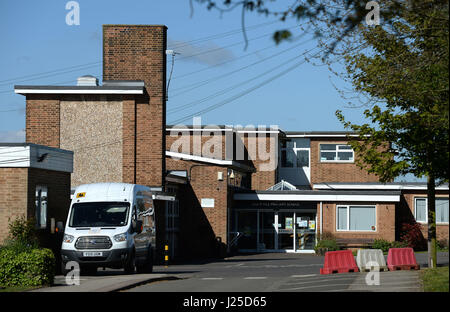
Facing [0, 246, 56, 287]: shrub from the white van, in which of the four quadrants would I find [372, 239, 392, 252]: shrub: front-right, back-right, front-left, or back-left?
back-left

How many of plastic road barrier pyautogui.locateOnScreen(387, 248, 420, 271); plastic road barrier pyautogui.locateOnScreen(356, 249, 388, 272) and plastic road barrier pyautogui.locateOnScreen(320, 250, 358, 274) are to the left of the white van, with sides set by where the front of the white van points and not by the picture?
3

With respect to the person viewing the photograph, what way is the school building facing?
facing the viewer

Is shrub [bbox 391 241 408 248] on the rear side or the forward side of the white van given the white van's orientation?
on the rear side

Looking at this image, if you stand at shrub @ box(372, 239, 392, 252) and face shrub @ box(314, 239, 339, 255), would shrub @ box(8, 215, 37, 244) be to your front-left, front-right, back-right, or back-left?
front-left

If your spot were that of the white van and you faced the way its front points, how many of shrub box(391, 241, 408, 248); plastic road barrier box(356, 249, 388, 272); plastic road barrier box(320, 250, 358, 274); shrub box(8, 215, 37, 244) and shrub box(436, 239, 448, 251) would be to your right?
1

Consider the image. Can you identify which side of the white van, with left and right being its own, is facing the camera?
front

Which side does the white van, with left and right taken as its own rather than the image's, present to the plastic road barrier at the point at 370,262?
left

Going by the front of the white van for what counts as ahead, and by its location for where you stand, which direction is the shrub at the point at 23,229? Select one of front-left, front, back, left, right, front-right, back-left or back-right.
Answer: right

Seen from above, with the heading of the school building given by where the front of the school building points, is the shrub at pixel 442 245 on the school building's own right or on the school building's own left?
on the school building's own left

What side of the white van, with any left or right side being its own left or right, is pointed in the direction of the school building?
back

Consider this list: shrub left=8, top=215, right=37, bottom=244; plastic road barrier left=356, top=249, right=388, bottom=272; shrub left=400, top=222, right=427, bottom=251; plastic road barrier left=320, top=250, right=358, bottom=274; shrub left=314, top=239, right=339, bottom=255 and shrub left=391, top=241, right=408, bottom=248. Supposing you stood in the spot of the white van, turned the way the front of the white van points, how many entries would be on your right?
1

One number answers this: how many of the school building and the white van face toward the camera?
2

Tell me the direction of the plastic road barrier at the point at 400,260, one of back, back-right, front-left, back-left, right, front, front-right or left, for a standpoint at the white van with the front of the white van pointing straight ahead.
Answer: left

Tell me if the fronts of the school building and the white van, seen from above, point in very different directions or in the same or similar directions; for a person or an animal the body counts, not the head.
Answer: same or similar directions

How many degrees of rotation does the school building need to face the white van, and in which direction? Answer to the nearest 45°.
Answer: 0° — it already faces it
